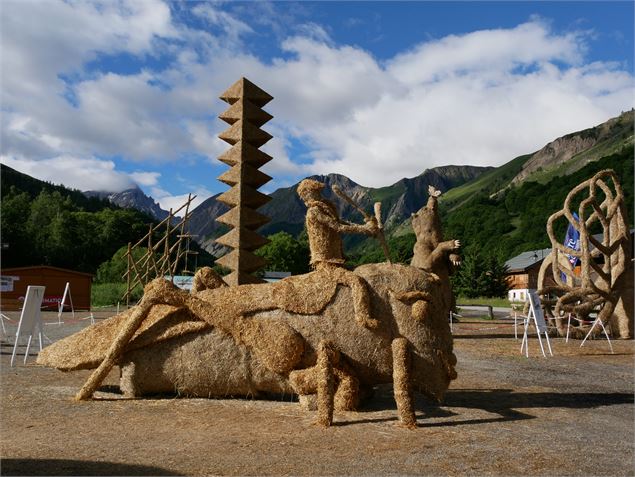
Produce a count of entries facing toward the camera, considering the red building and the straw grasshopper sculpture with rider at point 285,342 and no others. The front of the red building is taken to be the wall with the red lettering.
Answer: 1

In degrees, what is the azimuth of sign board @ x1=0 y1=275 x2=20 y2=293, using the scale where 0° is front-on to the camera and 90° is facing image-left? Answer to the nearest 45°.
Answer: approximately 0°

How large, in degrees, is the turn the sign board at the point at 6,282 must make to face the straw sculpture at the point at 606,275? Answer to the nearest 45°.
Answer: approximately 45° to its left

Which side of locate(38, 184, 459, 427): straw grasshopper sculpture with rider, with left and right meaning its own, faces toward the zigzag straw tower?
left

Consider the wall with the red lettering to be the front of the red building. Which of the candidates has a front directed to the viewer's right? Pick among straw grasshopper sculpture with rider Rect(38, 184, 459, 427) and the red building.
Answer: the straw grasshopper sculpture with rider

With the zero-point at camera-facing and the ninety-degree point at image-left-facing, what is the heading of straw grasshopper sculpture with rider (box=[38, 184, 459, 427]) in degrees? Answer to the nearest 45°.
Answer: approximately 270°

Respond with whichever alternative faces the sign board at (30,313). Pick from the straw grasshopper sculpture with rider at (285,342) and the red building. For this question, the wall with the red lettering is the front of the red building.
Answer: the red building

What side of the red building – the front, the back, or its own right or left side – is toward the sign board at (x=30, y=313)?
front

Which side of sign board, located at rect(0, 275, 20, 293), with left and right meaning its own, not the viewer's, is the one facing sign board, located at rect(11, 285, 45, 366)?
front

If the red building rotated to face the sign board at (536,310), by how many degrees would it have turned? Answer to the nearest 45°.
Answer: approximately 45° to its left

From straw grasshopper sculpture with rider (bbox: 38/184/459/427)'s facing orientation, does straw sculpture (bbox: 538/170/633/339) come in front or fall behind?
in front

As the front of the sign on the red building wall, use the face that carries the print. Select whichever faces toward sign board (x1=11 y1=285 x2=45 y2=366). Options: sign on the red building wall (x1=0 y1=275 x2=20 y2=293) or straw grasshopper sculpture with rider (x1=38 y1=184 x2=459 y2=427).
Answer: sign on the red building wall (x1=0 y1=275 x2=20 y2=293)
